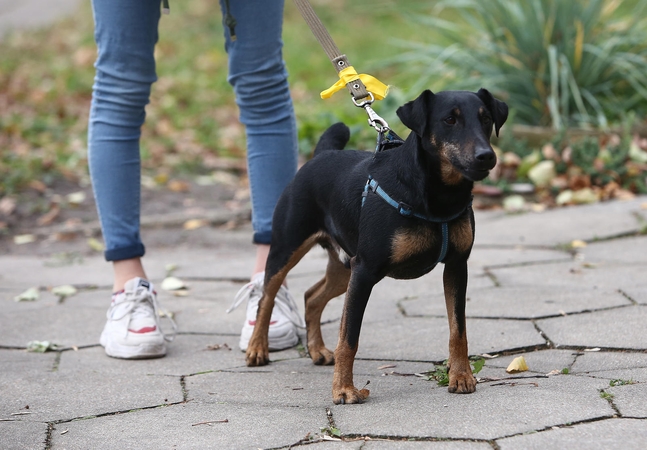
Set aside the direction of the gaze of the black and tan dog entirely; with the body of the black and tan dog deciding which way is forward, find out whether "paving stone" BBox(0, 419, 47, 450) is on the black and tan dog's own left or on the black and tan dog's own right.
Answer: on the black and tan dog's own right

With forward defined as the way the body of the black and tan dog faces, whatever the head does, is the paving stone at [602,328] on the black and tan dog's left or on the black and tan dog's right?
on the black and tan dog's left

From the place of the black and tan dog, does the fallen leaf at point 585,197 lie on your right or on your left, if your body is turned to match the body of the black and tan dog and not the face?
on your left

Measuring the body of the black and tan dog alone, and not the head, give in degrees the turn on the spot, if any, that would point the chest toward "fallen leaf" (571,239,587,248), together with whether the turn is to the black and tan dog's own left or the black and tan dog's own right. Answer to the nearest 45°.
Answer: approximately 90° to the black and tan dog's own left

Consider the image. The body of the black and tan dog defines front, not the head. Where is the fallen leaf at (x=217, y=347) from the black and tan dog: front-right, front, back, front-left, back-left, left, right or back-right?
back

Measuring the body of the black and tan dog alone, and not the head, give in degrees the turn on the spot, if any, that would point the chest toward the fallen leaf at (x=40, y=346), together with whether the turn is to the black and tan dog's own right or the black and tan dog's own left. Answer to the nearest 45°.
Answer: approximately 135° to the black and tan dog's own right

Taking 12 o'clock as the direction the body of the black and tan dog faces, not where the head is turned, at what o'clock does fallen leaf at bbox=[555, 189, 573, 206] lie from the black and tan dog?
The fallen leaf is roughly at 8 o'clock from the black and tan dog.

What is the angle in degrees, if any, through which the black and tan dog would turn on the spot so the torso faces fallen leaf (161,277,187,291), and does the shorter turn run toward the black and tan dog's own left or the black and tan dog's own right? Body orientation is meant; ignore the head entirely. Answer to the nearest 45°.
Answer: approximately 180°

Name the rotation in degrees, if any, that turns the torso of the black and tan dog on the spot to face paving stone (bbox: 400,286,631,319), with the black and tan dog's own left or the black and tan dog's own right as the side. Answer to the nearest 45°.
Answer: approximately 90° to the black and tan dog's own left

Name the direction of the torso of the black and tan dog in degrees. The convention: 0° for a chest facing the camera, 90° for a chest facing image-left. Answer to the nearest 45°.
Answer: approximately 315°

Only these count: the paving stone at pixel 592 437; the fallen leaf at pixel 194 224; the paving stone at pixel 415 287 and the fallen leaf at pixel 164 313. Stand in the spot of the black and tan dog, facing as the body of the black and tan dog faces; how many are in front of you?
1

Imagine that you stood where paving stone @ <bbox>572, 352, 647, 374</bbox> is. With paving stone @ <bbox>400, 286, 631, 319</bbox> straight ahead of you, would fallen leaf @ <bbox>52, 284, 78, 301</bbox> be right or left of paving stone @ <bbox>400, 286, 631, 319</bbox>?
left

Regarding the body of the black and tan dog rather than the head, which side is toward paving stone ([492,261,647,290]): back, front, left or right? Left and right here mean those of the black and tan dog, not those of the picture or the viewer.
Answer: left

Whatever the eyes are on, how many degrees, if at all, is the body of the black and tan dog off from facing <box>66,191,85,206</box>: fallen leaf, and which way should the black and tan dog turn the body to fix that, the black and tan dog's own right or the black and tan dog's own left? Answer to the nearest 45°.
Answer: approximately 180°

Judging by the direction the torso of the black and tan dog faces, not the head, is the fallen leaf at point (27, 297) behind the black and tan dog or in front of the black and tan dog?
behind

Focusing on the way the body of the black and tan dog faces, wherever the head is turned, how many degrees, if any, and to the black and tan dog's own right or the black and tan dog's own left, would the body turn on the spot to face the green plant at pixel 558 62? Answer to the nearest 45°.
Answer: approximately 135° to the black and tan dog's own left

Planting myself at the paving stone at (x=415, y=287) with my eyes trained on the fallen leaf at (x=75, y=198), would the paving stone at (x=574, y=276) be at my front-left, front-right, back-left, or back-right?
back-right

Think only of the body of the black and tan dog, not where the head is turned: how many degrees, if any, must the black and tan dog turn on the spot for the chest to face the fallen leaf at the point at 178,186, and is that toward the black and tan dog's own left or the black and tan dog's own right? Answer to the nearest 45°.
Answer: approximately 180°

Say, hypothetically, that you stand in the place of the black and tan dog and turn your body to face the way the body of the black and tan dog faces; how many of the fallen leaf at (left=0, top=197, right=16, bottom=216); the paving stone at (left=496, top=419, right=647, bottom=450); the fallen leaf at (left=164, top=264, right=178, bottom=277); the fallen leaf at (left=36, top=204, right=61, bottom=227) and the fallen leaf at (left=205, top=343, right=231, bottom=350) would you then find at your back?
4
